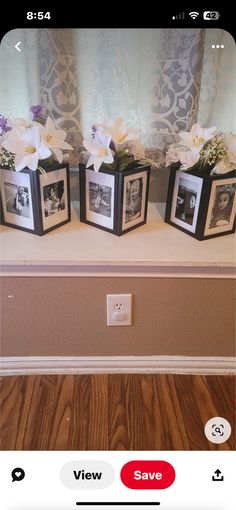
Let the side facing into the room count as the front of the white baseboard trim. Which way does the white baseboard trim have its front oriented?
toward the camera
